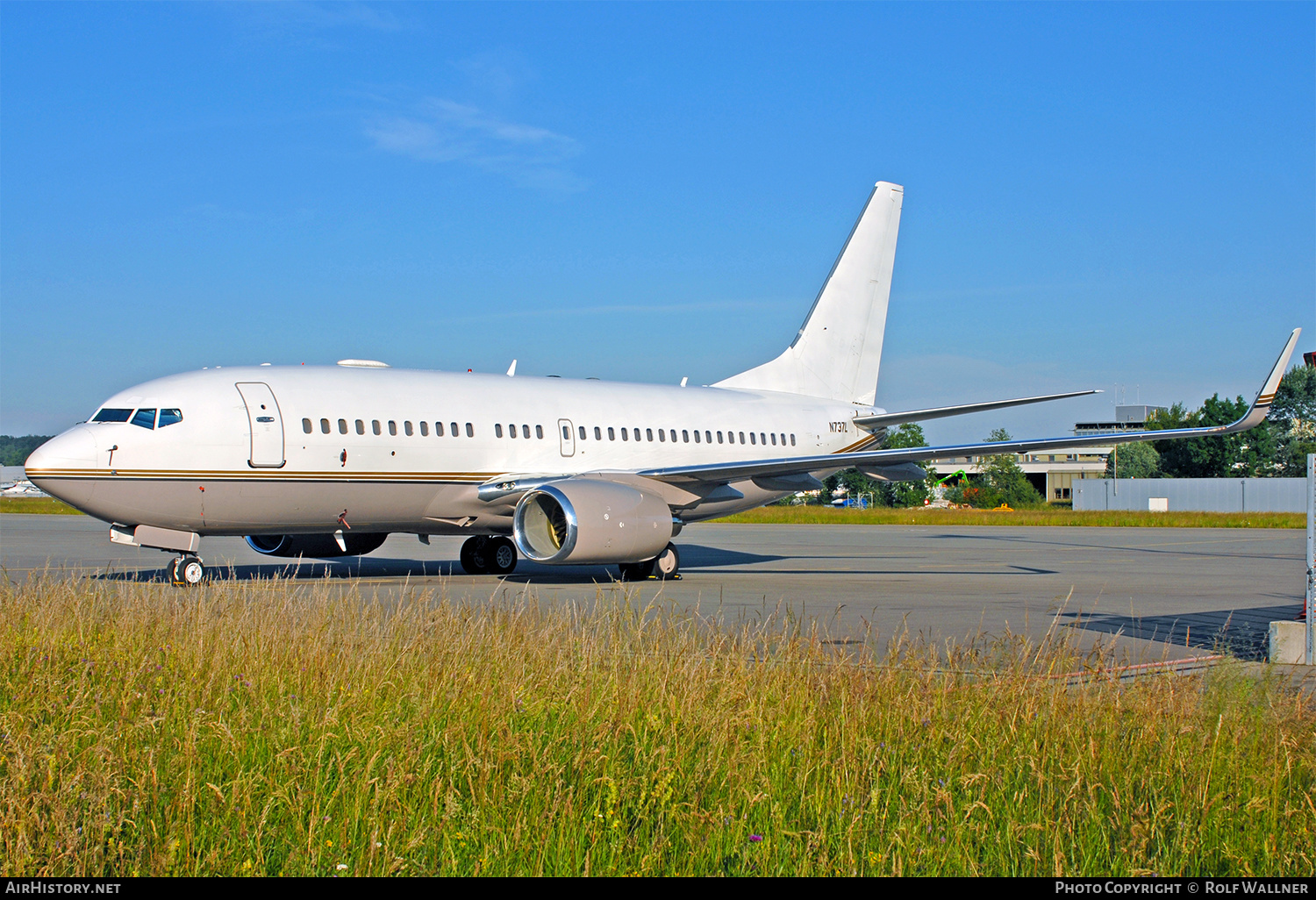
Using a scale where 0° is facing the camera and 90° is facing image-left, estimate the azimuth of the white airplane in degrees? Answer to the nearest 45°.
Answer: approximately 45°

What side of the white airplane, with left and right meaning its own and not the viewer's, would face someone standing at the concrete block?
left
